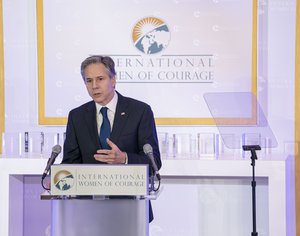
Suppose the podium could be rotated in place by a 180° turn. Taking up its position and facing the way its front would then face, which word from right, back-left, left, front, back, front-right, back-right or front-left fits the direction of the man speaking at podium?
front

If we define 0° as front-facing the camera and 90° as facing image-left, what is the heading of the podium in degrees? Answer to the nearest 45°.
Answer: approximately 0°
